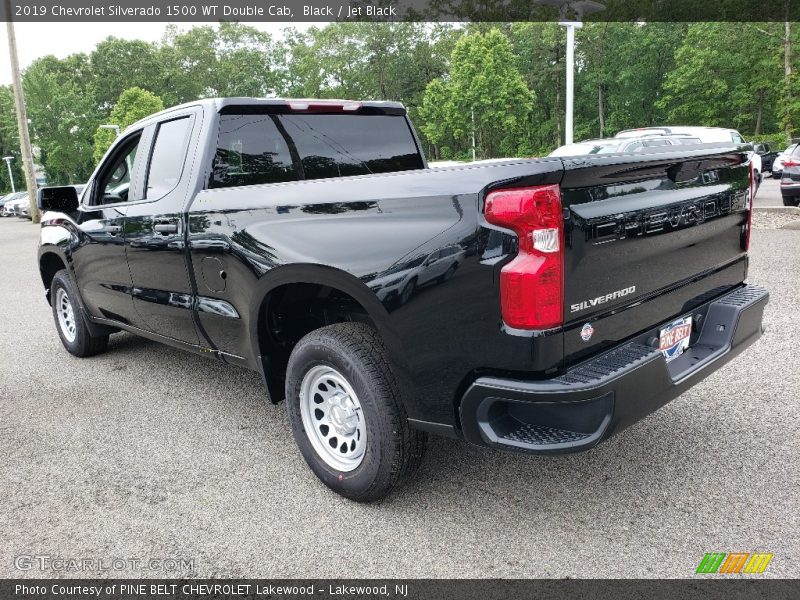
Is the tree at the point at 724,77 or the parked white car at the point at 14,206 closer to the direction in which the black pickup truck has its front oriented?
the parked white car

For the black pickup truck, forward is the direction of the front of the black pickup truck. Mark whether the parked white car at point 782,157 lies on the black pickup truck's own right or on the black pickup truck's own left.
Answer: on the black pickup truck's own right

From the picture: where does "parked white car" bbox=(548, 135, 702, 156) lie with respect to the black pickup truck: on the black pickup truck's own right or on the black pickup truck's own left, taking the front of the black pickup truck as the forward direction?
on the black pickup truck's own right

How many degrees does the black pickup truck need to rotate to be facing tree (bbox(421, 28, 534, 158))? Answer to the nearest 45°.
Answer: approximately 45° to its right

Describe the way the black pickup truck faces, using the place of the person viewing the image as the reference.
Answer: facing away from the viewer and to the left of the viewer
